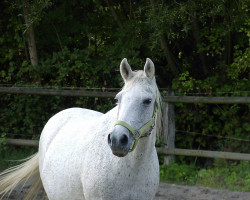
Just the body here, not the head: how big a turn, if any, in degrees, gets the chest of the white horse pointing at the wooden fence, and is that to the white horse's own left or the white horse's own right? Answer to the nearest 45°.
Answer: approximately 135° to the white horse's own left

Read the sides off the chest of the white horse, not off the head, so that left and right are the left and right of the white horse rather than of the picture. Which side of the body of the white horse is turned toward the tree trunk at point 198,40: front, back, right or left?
left

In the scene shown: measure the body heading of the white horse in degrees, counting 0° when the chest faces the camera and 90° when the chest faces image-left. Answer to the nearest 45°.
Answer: approximately 315°

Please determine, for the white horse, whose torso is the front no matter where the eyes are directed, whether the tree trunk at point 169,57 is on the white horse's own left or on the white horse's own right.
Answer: on the white horse's own left

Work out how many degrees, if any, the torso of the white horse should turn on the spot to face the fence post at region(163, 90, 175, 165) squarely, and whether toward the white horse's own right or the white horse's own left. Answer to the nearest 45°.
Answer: approximately 135° to the white horse's own left

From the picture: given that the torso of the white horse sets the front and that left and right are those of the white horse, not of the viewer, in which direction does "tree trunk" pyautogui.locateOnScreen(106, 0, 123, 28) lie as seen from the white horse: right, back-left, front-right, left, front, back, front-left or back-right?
back-left
